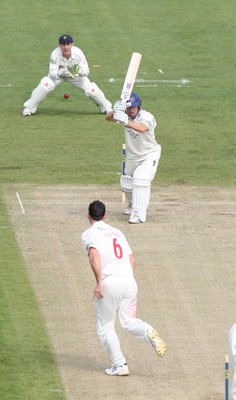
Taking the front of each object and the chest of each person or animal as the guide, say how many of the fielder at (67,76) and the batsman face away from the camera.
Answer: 0

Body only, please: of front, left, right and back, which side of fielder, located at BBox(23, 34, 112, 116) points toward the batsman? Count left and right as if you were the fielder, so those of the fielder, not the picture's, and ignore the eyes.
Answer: front

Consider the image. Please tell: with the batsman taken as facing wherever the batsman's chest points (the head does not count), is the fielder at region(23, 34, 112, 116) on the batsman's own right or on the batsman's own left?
on the batsman's own right

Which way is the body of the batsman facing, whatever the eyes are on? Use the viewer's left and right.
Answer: facing the viewer and to the left of the viewer

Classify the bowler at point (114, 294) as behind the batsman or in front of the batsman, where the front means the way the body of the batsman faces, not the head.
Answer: in front

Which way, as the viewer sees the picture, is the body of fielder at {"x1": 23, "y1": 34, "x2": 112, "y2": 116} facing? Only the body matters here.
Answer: toward the camera

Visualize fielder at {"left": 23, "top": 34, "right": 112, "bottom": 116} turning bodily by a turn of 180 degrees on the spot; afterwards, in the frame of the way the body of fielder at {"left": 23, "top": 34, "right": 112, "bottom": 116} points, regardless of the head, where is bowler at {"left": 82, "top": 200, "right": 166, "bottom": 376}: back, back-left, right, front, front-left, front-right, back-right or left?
back
